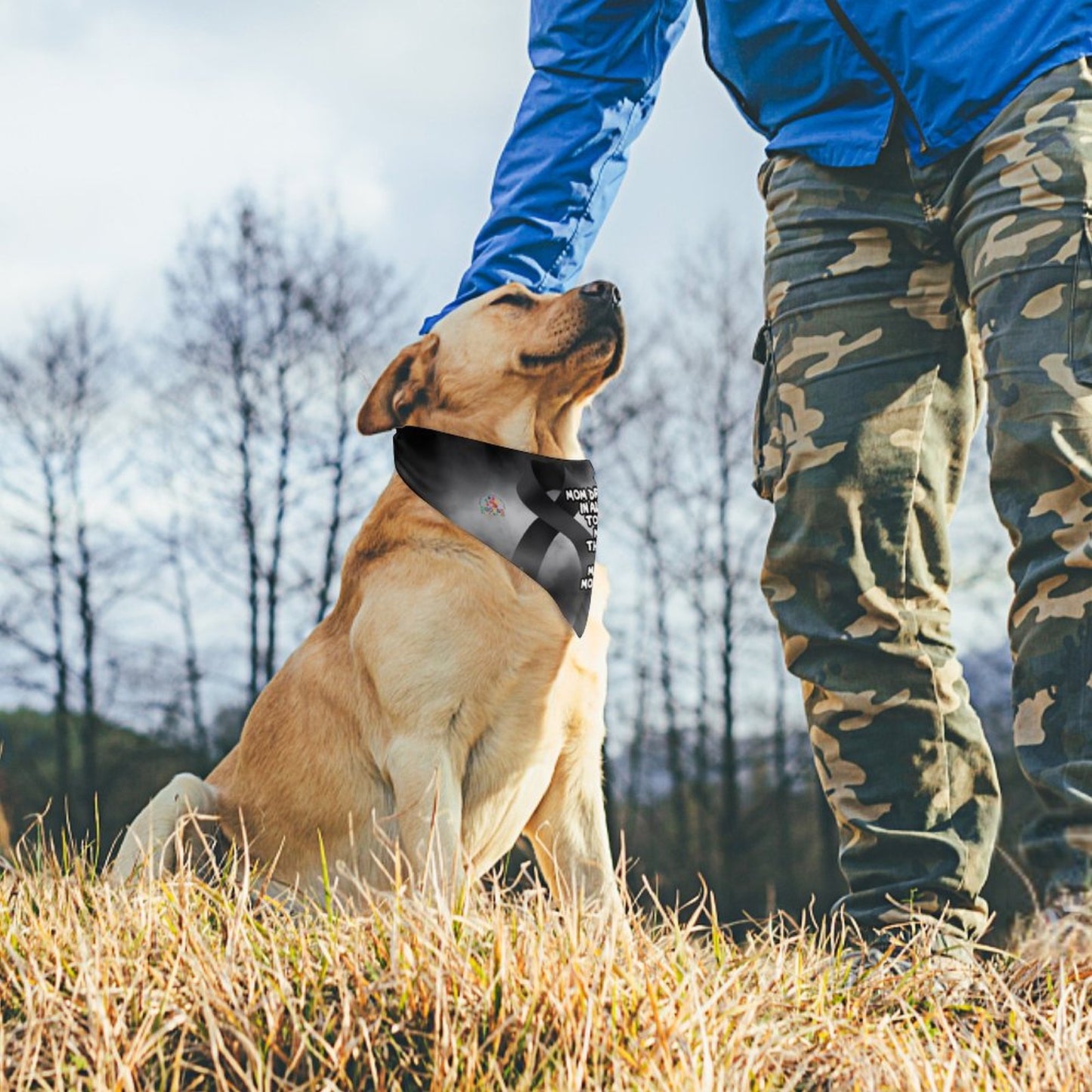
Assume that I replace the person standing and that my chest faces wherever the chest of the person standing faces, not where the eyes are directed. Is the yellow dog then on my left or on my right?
on my right

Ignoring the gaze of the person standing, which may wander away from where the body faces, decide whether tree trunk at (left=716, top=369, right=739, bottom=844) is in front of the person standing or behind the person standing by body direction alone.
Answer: behind
